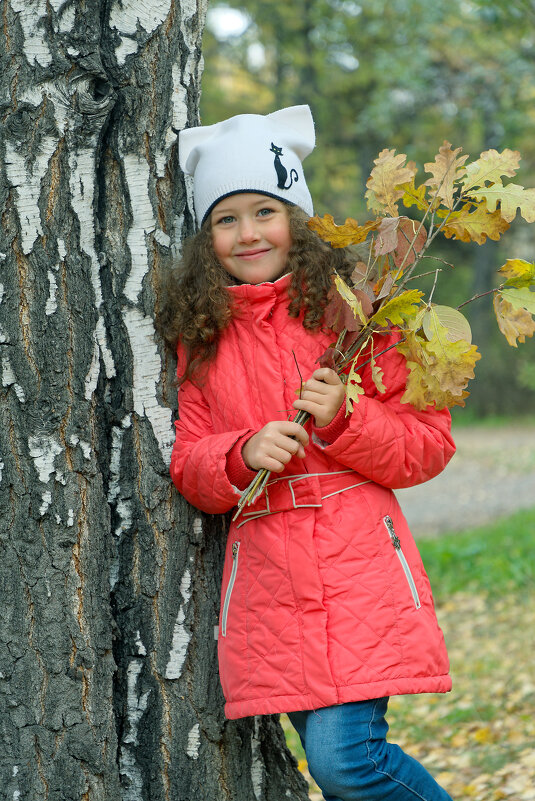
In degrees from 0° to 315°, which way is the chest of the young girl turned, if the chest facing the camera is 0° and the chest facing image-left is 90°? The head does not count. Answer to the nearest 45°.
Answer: approximately 0°
